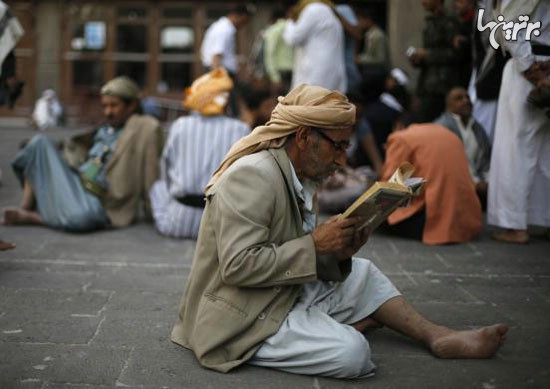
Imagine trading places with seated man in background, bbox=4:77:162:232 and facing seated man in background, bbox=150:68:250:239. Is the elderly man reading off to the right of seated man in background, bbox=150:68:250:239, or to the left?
right

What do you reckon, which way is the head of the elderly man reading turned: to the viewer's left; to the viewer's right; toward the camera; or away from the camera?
to the viewer's right

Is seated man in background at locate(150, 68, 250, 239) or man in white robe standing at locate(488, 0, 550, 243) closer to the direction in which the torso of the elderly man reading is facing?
the man in white robe standing

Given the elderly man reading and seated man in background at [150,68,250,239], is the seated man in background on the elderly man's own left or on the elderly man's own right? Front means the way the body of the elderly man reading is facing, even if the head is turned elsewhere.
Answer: on the elderly man's own left

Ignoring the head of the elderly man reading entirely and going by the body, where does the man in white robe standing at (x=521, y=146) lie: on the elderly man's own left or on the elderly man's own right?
on the elderly man's own left

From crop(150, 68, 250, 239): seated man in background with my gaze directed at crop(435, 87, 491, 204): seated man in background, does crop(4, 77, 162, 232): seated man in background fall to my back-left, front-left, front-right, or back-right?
back-left

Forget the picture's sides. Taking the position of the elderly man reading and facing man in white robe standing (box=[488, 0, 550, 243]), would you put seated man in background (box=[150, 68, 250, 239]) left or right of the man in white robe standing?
left

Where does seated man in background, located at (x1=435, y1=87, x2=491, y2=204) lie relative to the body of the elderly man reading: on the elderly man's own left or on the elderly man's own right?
on the elderly man's own left

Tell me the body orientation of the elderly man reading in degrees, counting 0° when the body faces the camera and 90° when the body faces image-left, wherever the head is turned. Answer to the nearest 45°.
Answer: approximately 270°

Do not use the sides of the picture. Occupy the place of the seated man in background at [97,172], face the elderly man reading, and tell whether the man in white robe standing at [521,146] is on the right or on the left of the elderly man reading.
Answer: left

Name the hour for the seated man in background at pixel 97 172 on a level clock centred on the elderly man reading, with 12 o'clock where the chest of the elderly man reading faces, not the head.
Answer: The seated man in background is roughly at 8 o'clock from the elderly man reading.
